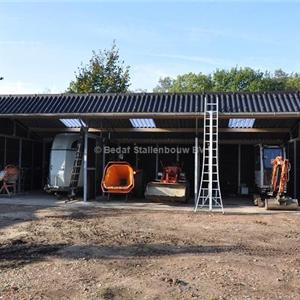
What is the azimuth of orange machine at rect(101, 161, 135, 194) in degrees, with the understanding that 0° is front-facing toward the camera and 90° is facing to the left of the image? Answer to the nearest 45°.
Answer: approximately 0°

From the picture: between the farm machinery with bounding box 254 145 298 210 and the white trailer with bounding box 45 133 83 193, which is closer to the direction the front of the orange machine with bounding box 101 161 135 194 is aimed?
the farm machinery

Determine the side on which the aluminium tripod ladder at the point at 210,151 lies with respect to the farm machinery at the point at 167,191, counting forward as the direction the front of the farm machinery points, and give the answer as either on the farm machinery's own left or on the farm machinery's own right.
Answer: on the farm machinery's own left

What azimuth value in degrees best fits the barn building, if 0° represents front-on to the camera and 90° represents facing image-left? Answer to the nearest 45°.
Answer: approximately 0°

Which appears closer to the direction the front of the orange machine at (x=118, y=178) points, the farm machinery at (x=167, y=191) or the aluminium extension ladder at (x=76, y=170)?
the farm machinery

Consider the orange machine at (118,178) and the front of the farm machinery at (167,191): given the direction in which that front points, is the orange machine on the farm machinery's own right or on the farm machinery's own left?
on the farm machinery's own right

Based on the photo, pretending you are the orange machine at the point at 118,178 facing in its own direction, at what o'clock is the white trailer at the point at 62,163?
The white trailer is roughly at 4 o'clock from the orange machine.

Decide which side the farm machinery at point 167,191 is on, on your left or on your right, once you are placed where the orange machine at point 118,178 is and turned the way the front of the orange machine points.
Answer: on your left
